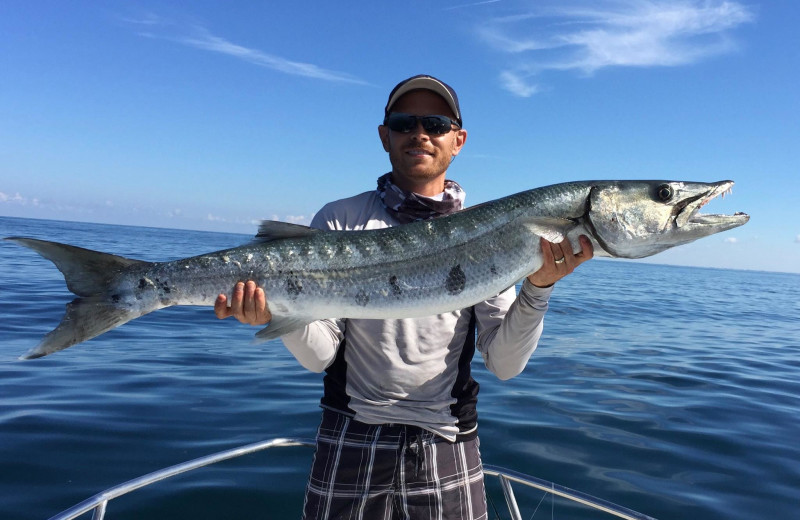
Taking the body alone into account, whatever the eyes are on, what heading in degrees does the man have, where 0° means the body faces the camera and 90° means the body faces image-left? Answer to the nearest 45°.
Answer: approximately 0°
